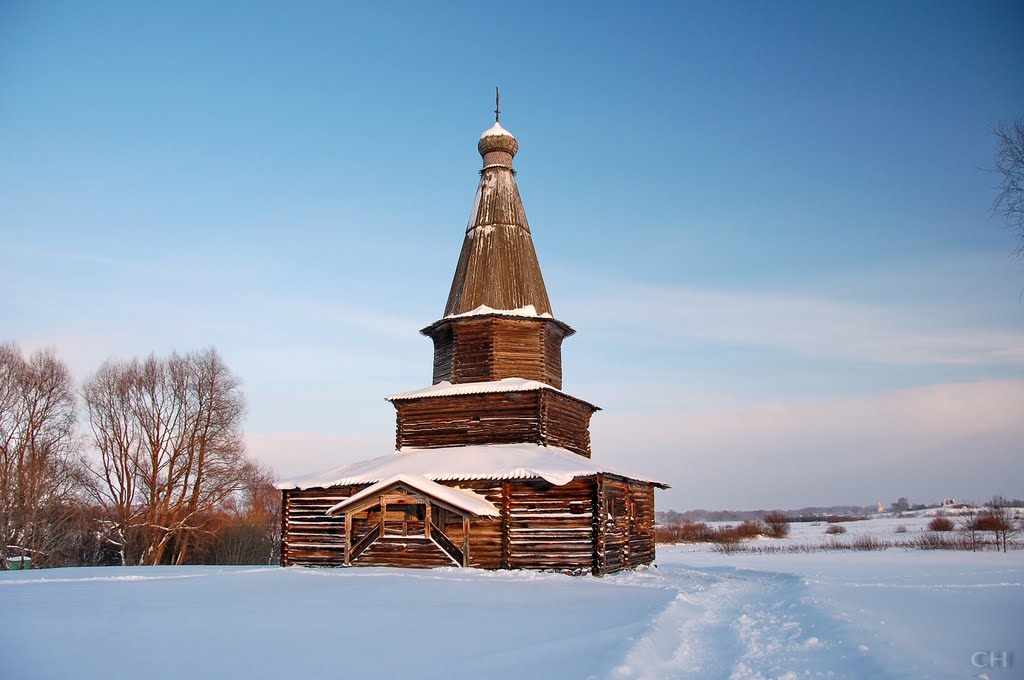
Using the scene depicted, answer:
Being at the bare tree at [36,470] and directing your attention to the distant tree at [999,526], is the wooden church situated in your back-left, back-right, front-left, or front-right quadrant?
front-right

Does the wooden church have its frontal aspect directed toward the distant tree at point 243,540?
no

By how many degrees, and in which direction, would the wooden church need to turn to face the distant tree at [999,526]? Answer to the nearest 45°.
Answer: approximately 135° to its left

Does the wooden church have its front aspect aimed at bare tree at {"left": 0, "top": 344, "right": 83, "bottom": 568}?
no

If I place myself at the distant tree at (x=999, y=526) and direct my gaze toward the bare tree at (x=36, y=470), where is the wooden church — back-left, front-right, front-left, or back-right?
front-left

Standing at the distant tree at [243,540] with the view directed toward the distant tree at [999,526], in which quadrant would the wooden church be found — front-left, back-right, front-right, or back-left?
front-right

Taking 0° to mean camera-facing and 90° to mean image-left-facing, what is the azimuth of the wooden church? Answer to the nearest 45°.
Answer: approximately 0°

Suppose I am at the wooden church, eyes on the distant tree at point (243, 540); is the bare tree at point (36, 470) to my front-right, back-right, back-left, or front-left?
front-left
